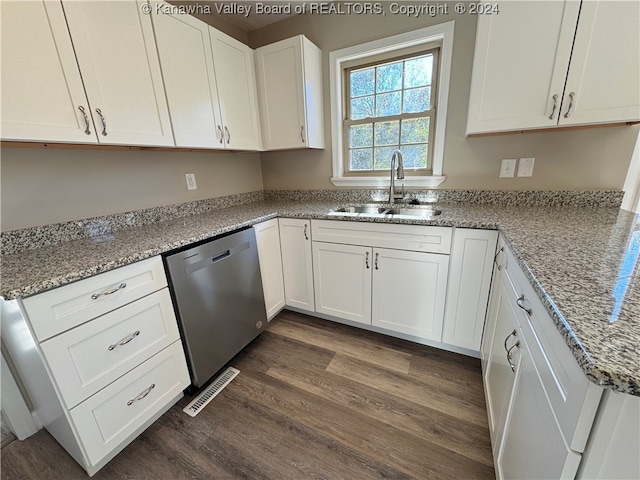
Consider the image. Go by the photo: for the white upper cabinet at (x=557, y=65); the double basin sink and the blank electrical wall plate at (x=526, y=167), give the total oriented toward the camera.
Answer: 3

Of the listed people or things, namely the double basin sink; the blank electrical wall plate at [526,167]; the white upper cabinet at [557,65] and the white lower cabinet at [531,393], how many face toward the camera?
3

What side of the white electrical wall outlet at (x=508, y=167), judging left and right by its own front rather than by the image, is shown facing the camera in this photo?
front

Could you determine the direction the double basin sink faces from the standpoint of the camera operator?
facing the viewer

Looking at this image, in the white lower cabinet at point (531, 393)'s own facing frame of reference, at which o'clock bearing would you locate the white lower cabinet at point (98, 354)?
the white lower cabinet at point (98, 354) is roughly at 11 o'clock from the white lower cabinet at point (531, 393).

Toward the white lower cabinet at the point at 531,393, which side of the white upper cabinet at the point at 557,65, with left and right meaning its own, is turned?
front

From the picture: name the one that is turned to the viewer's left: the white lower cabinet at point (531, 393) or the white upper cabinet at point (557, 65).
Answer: the white lower cabinet

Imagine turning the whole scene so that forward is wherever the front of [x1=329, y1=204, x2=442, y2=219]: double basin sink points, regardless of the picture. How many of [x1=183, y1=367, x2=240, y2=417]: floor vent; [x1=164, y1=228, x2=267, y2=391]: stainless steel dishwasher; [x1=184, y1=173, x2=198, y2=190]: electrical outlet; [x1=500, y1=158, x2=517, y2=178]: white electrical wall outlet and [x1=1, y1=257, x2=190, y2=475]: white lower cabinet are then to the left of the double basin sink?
1

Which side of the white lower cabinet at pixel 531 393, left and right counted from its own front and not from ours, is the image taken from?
left

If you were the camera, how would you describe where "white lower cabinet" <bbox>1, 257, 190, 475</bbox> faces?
facing the viewer and to the right of the viewer

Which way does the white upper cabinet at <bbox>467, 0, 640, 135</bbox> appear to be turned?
toward the camera
